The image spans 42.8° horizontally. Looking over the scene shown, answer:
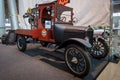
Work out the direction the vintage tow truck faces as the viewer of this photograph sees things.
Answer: facing the viewer and to the right of the viewer
